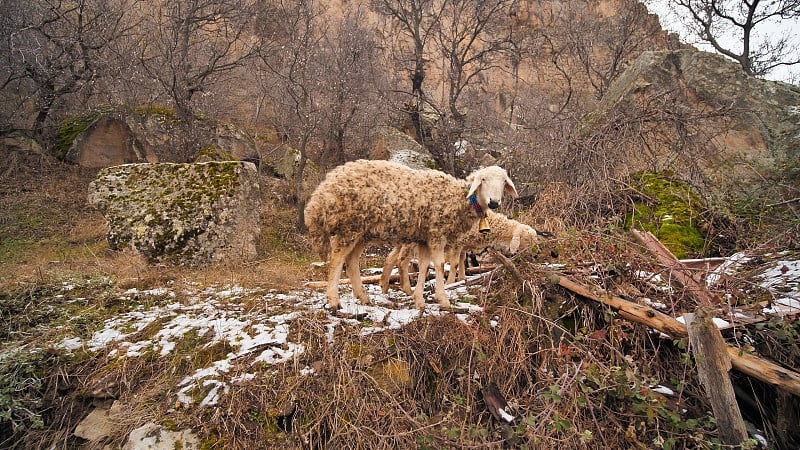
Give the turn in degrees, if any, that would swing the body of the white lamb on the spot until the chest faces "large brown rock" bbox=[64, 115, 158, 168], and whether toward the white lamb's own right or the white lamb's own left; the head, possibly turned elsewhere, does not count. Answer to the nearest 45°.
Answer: approximately 180°

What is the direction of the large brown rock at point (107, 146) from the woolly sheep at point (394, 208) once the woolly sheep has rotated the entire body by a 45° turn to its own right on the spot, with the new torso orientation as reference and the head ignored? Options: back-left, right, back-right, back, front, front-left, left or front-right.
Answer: back

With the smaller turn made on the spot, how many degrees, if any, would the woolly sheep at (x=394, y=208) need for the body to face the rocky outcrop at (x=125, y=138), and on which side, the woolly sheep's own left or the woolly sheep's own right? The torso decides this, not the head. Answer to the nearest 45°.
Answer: approximately 135° to the woolly sheep's own left

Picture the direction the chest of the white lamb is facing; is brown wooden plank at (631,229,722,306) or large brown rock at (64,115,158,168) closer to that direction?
the brown wooden plank

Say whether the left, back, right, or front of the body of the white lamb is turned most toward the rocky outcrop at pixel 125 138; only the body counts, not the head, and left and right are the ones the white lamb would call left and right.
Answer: back

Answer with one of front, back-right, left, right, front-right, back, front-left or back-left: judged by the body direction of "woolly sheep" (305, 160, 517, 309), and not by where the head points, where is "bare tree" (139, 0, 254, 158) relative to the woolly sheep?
back-left

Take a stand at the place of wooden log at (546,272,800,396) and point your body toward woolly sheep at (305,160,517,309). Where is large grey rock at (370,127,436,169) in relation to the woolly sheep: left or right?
right

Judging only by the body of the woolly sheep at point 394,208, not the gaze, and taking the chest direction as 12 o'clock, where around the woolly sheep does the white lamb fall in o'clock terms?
The white lamb is roughly at 10 o'clock from the woolly sheep.

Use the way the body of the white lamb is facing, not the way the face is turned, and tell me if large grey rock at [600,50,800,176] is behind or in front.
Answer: in front

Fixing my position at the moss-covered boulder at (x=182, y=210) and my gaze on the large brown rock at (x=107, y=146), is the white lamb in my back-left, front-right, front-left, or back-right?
back-right

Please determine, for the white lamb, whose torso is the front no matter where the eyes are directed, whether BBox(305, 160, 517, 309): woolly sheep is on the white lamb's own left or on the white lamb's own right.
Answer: on the white lamb's own right

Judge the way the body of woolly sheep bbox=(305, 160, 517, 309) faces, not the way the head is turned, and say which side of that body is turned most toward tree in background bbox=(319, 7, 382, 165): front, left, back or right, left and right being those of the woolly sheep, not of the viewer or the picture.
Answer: left

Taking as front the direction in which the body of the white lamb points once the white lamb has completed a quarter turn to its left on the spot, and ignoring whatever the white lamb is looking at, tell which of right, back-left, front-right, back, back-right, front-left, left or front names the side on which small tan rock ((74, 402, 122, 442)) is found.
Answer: back-left

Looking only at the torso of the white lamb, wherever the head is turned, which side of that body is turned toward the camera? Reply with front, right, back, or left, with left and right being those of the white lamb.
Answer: right

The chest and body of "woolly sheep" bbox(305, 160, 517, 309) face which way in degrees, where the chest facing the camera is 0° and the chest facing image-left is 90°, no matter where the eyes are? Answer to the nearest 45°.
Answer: approximately 270°
